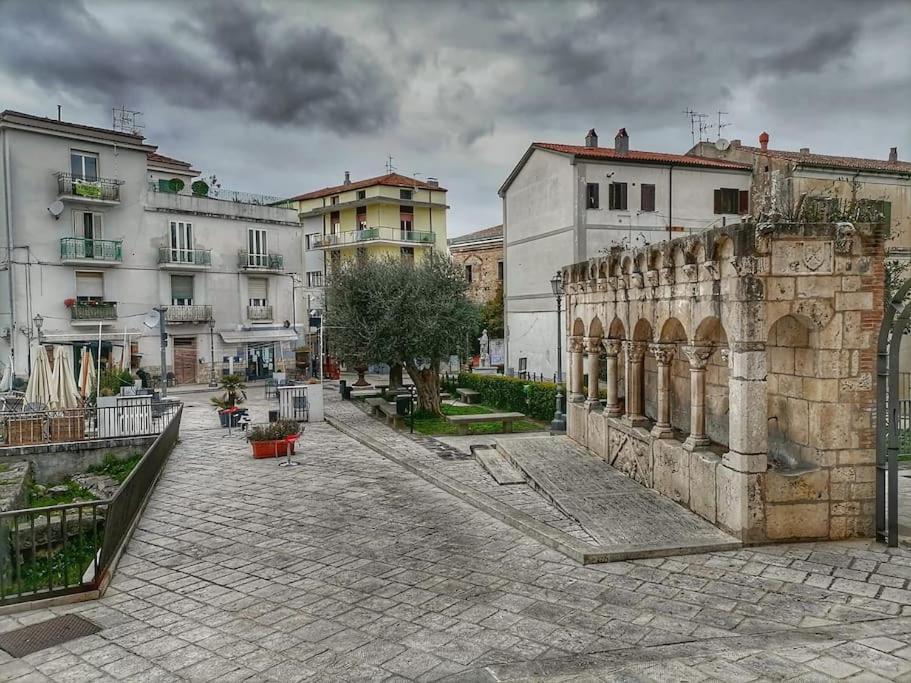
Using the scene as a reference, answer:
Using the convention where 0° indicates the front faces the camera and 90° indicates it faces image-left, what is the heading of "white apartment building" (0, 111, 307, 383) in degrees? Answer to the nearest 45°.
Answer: approximately 315°

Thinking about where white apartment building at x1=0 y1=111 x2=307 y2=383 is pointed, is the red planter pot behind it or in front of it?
in front

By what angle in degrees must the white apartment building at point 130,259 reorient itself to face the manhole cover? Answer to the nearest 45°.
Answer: approximately 45° to its right

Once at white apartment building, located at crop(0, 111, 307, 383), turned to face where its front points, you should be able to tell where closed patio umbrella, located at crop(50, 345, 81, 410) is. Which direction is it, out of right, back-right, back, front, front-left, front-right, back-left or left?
front-right

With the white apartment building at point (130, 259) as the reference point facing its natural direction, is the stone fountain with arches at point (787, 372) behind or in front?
in front

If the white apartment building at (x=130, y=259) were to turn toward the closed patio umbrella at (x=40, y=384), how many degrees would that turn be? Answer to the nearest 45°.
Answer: approximately 45° to its right

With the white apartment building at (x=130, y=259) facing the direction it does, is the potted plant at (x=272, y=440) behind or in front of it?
in front
